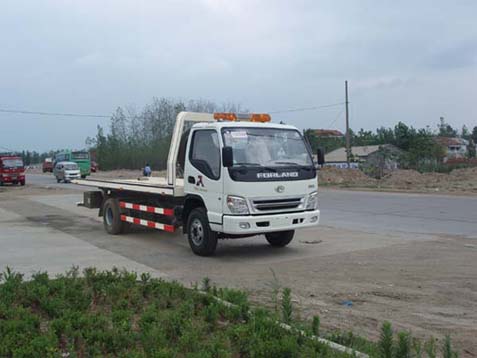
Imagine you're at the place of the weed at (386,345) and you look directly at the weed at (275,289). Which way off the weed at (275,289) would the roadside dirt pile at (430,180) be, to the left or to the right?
right

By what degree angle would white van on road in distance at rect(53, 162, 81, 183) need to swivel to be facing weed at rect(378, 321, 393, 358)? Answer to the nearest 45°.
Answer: approximately 45° to its right

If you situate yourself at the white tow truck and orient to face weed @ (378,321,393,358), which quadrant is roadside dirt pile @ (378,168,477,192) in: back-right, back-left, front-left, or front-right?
back-left

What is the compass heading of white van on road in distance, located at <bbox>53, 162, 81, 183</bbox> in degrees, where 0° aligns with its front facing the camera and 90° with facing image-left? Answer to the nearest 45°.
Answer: approximately 315°

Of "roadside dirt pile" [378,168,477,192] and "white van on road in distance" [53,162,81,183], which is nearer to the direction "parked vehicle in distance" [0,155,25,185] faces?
the roadside dirt pile

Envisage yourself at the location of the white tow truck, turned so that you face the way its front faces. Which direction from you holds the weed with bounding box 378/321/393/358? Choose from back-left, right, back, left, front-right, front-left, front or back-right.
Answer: front-right

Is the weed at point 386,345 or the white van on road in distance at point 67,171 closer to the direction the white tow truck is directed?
the weed

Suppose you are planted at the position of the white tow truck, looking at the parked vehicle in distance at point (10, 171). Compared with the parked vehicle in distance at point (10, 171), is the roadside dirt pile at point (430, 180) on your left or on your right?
right

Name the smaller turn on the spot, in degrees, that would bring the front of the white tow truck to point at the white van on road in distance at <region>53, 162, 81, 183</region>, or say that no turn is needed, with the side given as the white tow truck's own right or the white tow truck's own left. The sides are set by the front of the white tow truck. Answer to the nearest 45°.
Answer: approximately 135° to the white tow truck's own left

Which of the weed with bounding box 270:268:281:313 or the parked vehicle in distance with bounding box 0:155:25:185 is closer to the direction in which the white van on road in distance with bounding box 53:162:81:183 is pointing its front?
the weed

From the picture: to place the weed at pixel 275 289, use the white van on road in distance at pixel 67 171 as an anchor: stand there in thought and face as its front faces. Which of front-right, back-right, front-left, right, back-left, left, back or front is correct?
front-right

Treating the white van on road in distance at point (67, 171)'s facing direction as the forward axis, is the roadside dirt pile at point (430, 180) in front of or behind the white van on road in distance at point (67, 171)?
in front

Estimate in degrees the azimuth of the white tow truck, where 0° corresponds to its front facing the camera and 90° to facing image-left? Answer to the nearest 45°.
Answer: approximately 315°

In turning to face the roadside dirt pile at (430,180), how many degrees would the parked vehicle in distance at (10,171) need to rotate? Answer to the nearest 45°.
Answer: approximately 45° to its left

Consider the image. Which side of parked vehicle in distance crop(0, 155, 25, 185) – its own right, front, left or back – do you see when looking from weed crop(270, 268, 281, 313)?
front
